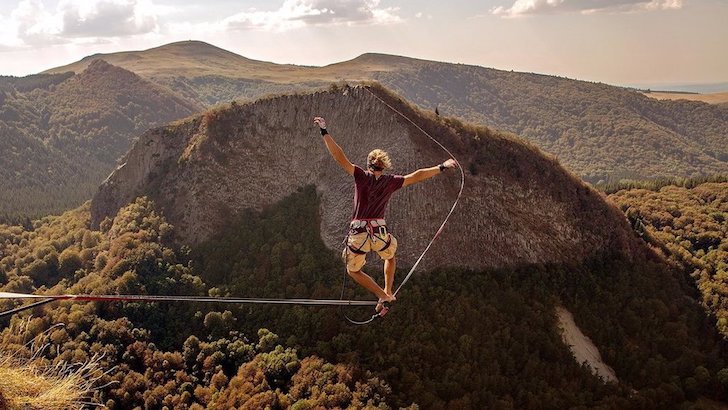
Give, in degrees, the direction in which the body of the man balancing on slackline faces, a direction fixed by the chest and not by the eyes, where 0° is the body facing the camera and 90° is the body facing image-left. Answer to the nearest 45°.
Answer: approximately 180°

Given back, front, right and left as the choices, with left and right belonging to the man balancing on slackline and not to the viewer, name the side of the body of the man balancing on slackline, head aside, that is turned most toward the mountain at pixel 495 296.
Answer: front
